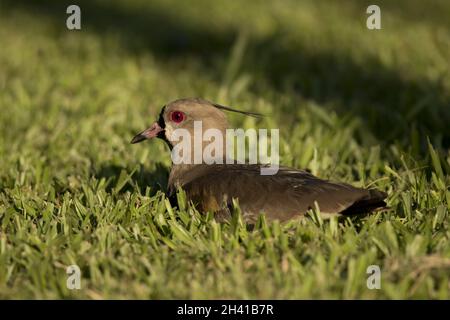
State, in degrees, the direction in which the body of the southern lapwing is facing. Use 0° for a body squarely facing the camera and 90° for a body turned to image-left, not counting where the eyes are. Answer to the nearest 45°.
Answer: approximately 90°
